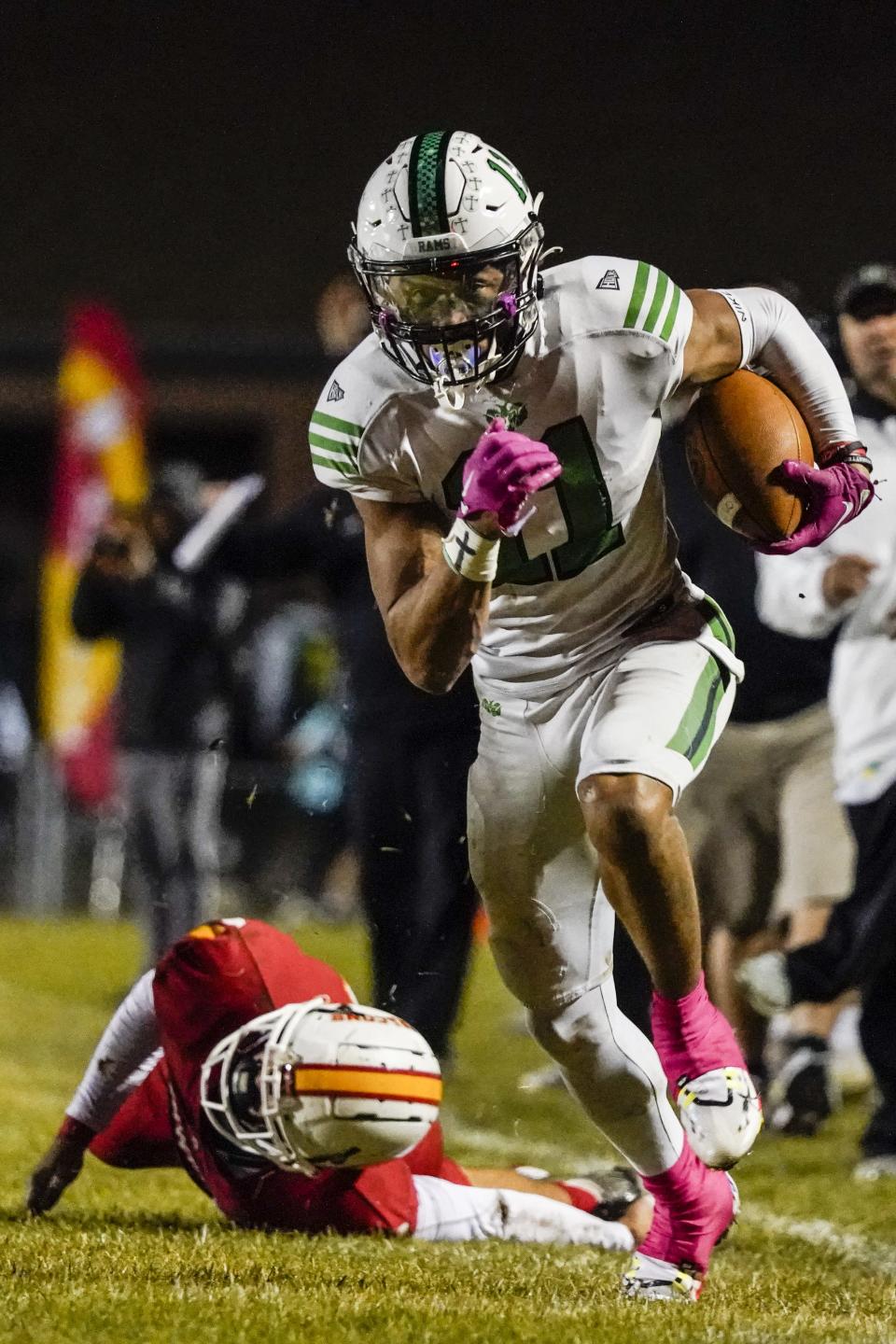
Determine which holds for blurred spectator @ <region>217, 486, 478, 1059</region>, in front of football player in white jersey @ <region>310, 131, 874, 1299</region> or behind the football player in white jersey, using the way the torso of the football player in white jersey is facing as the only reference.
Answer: behind

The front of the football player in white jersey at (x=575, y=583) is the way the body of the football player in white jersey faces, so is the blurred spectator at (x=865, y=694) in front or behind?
behind

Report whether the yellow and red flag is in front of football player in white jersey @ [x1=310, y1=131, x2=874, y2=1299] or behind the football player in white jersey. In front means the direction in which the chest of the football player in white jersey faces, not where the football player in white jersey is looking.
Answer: behind

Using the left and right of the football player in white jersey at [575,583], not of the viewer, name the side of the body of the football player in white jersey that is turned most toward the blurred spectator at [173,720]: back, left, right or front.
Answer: back

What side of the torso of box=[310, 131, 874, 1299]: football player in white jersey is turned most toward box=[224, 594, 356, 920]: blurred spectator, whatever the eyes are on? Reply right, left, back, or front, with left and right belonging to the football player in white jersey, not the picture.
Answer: back

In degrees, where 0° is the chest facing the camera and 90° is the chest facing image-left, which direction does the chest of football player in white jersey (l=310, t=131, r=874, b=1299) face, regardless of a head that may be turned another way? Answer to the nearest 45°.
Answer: approximately 0°

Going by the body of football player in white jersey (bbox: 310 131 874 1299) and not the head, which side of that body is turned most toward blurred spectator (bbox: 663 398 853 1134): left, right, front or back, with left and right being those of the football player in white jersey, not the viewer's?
back
